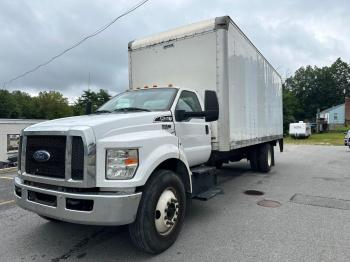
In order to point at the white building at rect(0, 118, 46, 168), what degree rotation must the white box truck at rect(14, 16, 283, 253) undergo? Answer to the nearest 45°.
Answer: approximately 90° to its right

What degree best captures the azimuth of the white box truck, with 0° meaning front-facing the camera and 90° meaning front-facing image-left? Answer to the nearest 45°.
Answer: approximately 45°
